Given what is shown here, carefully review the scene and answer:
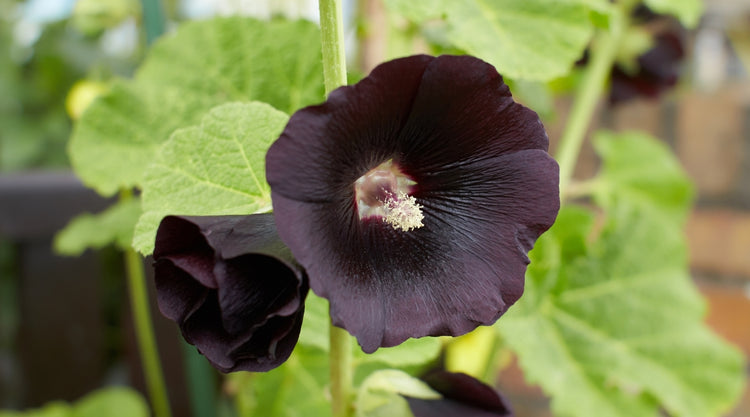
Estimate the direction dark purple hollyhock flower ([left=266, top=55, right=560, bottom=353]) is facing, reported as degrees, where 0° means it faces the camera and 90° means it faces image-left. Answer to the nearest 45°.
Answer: approximately 0°
